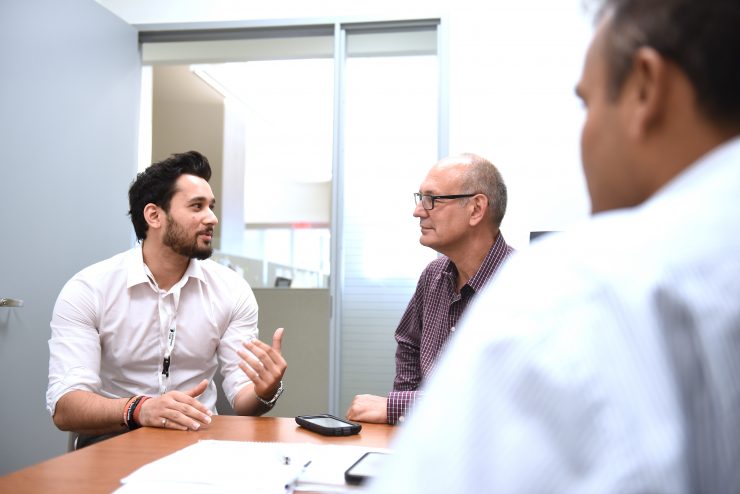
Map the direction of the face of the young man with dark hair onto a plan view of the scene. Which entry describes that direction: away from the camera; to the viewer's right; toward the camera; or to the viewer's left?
to the viewer's right

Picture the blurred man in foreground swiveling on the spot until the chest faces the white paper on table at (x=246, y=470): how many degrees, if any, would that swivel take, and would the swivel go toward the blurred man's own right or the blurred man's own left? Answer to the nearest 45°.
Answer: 0° — they already face it

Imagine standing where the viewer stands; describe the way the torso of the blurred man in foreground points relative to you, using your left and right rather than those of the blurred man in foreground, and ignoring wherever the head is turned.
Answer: facing away from the viewer and to the left of the viewer

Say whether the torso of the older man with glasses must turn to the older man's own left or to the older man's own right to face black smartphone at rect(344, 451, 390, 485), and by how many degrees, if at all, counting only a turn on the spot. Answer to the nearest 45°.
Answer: approximately 45° to the older man's own left

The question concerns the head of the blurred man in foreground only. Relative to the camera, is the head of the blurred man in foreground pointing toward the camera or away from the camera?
away from the camera

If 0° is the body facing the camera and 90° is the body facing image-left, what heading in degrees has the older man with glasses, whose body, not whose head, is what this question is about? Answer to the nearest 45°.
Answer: approximately 45°

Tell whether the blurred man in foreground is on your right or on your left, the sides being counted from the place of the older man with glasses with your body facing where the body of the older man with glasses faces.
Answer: on your left

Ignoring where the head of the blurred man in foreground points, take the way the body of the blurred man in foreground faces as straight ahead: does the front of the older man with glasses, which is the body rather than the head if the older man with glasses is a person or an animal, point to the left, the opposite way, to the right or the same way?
to the left

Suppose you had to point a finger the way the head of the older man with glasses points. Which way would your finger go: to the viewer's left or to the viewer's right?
to the viewer's left

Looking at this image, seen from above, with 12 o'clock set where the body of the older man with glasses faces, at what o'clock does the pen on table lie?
The pen on table is roughly at 11 o'clock from the older man with glasses.
